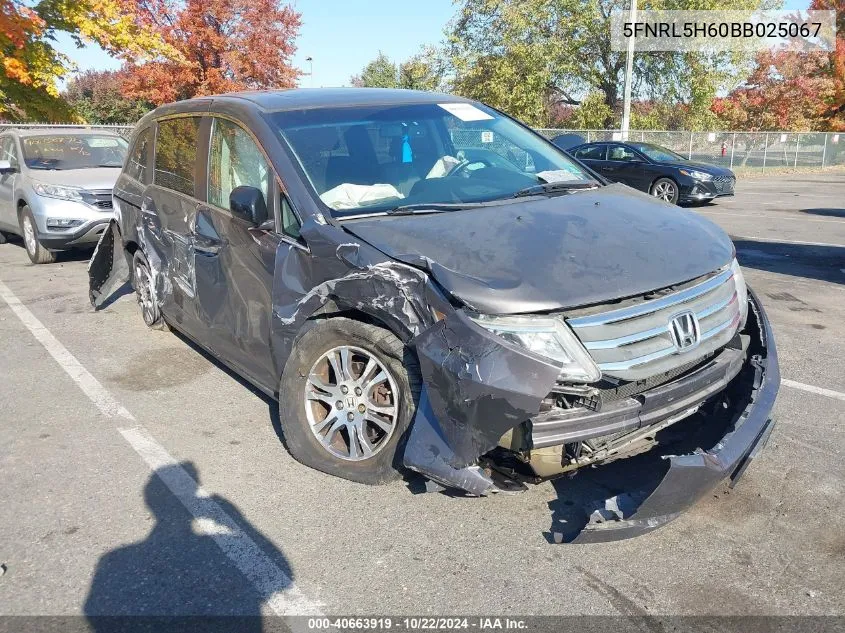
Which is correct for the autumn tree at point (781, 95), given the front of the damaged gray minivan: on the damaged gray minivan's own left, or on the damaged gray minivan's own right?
on the damaged gray minivan's own left

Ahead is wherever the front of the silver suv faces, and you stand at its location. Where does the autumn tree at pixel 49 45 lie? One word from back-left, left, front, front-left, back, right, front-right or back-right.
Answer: back-left

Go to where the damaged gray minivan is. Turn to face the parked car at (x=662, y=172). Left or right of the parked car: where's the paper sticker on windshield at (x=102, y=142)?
left

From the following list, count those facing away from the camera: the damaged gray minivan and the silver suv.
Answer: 0

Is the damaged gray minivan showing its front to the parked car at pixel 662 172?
no

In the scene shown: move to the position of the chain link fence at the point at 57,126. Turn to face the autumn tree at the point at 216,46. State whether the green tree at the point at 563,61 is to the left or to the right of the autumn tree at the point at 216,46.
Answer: right

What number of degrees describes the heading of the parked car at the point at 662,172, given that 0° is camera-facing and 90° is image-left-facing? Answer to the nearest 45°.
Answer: approximately 315°

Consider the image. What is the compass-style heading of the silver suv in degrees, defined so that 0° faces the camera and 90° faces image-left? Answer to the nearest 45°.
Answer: approximately 315°

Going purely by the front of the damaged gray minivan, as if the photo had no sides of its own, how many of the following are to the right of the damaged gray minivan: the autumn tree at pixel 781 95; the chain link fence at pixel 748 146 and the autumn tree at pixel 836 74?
0

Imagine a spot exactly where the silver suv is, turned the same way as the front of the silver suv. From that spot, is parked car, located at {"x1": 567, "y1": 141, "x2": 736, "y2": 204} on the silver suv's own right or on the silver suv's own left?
on the silver suv's own left

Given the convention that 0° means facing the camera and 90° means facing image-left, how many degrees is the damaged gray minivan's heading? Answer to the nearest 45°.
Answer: approximately 315°

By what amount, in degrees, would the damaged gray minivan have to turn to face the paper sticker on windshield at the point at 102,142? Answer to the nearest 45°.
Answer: approximately 180°

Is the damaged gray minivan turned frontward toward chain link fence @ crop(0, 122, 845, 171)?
no

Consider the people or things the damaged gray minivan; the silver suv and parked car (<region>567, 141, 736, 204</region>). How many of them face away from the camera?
0

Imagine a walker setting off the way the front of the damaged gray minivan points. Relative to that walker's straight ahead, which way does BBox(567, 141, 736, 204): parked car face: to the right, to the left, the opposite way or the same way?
the same way

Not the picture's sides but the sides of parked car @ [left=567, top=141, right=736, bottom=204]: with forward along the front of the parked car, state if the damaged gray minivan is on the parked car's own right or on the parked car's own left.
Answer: on the parked car's own right

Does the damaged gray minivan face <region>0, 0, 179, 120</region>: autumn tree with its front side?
no
